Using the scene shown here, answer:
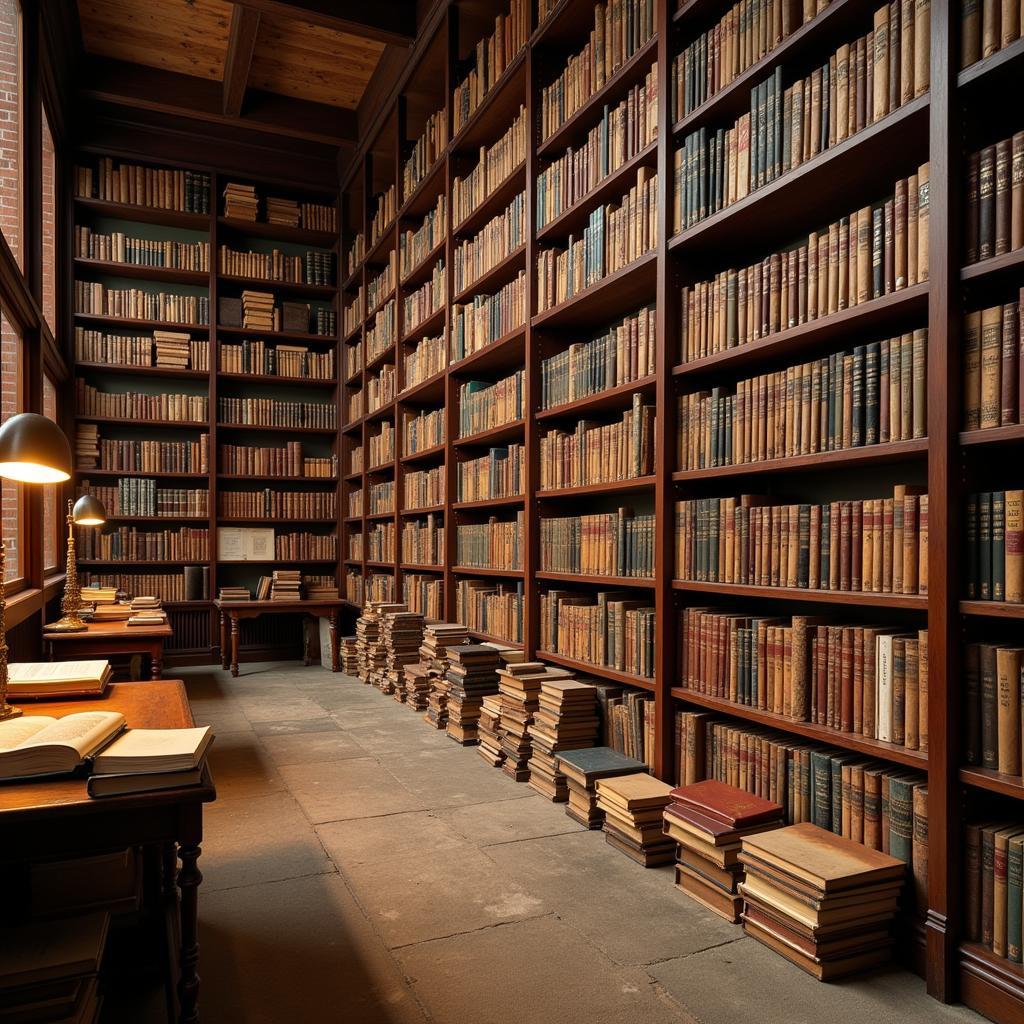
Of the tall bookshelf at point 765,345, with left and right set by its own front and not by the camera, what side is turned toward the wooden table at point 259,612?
right

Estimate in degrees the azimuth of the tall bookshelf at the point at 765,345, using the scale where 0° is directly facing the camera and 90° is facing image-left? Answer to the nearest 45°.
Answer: approximately 45°

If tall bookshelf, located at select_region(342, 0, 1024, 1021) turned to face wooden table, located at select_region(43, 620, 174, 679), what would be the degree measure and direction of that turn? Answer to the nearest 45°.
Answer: approximately 45° to its right

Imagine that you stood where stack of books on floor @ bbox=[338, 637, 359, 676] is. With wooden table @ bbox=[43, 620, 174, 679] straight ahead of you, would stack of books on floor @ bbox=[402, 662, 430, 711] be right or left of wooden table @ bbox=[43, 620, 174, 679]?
left

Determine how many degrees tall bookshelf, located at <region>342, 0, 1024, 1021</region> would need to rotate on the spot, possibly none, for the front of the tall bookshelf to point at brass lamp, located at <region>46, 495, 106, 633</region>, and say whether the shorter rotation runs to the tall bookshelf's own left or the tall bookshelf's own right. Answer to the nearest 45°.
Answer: approximately 45° to the tall bookshelf's own right

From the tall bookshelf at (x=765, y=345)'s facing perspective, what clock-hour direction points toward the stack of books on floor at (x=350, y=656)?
The stack of books on floor is roughly at 3 o'clock from the tall bookshelf.

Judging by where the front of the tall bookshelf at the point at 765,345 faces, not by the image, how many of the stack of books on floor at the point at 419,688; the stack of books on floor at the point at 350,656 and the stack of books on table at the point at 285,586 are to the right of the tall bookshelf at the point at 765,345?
3
